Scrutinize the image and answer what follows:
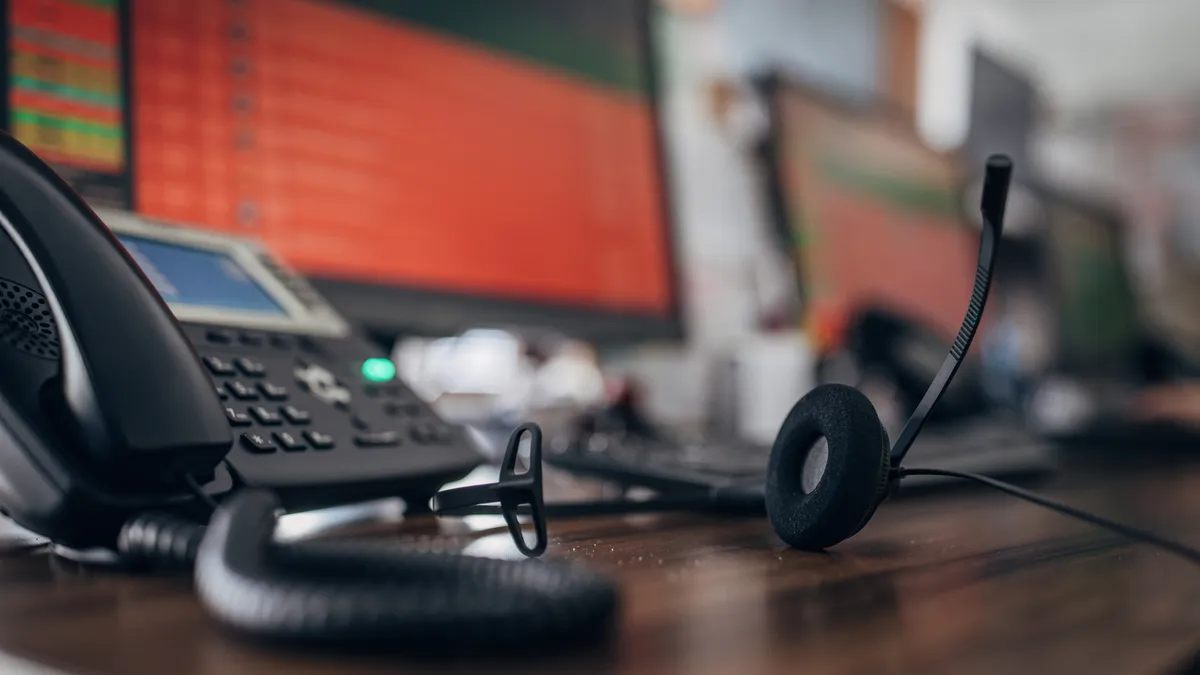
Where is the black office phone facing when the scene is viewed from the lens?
facing the viewer and to the right of the viewer

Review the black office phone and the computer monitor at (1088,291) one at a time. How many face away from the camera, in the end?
0

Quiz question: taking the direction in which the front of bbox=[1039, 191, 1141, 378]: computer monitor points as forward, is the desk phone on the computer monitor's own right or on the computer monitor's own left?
on the computer monitor's own right

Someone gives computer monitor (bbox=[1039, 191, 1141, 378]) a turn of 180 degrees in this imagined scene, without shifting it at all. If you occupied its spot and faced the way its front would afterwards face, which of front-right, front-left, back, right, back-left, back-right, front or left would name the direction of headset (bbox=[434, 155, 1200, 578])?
back-left

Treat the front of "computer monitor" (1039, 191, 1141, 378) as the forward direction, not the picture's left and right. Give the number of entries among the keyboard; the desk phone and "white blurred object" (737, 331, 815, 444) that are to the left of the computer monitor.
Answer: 0

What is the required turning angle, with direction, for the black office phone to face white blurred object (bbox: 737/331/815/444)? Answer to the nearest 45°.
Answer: approximately 90° to its left

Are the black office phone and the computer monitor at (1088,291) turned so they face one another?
no

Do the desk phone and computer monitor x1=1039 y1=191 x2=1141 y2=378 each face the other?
no

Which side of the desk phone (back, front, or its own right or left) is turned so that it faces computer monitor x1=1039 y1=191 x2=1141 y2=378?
left

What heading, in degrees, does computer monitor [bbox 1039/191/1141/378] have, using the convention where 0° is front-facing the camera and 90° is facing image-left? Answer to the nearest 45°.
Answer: approximately 315°
